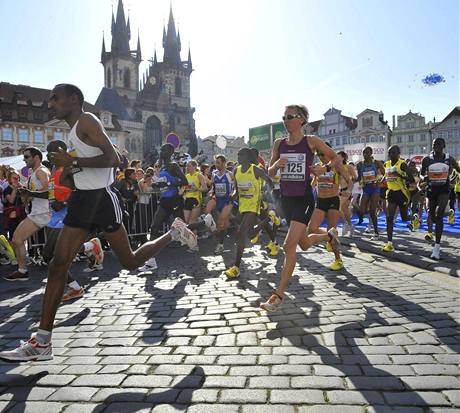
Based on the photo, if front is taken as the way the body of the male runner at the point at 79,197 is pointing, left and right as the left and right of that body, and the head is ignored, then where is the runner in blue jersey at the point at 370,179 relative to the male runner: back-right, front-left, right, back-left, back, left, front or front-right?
back-right

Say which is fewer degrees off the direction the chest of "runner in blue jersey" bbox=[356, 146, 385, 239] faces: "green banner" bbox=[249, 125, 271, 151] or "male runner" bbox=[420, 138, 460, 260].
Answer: the male runner

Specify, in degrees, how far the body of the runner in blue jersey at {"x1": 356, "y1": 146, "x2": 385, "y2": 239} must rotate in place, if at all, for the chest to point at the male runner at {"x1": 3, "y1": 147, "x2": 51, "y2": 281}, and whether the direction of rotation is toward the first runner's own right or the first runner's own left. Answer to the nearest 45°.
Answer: approximately 45° to the first runner's own right

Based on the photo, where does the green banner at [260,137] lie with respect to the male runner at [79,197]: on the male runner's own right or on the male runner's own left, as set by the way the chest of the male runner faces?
on the male runner's own right

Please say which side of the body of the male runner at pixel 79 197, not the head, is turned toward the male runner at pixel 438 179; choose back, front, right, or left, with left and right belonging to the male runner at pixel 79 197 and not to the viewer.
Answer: back

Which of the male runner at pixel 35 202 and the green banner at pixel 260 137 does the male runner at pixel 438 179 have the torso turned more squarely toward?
the male runner

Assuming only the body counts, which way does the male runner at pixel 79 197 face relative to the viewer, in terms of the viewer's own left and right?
facing to the left of the viewer

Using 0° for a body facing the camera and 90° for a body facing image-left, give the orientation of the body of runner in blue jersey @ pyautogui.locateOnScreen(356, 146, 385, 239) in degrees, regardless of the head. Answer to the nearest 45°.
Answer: approximately 0°

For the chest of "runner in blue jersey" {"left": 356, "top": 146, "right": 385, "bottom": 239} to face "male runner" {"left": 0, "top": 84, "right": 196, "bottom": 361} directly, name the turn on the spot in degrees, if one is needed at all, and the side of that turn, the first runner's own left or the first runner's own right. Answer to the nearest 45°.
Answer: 0° — they already face them

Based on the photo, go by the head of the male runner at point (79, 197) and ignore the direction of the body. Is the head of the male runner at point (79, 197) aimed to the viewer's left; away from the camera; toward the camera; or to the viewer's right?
to the viewer's left
